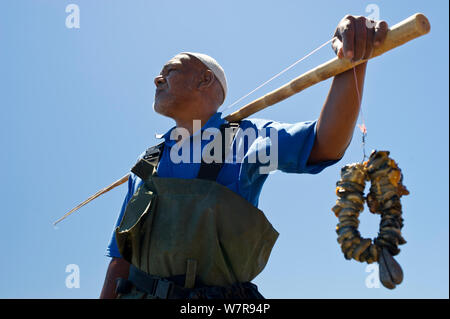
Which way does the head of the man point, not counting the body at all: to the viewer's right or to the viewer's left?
to the viewer's left

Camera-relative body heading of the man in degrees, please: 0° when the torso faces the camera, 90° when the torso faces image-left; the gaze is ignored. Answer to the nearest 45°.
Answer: approximately 45°
